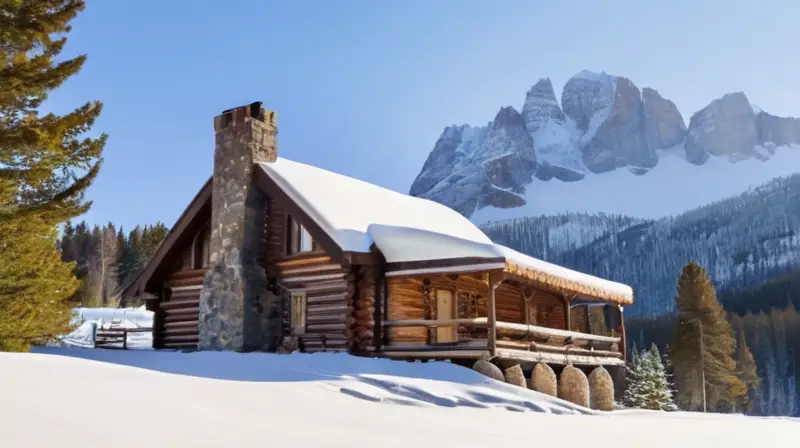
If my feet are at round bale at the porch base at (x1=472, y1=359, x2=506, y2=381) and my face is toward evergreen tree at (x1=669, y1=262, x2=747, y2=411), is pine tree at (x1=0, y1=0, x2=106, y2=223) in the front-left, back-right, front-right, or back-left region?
back-left

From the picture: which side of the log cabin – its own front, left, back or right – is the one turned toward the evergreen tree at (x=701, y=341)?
left

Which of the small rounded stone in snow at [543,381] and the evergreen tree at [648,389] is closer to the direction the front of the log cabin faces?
the small rounded stone in snow

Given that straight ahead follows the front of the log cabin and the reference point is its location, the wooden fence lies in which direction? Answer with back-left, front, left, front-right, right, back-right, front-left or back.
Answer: back

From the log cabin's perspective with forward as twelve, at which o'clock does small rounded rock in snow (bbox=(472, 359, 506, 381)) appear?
The small rounded rock in snow is roughly at 12 o'clock from the log cabin.

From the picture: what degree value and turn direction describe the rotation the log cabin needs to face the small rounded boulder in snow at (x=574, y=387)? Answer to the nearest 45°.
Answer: approximately 45° to its left

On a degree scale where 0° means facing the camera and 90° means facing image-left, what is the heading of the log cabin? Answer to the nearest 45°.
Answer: approximately 315°

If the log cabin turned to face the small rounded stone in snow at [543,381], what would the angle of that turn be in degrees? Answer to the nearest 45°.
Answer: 0° — it already faces it

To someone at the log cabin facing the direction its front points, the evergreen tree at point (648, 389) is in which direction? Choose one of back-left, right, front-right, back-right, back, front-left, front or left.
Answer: left

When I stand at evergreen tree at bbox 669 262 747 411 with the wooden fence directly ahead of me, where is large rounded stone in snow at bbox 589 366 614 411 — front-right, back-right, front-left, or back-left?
front-left

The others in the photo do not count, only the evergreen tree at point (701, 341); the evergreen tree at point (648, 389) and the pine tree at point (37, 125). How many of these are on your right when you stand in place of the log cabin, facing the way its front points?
1

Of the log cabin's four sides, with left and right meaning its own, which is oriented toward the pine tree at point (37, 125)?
right
